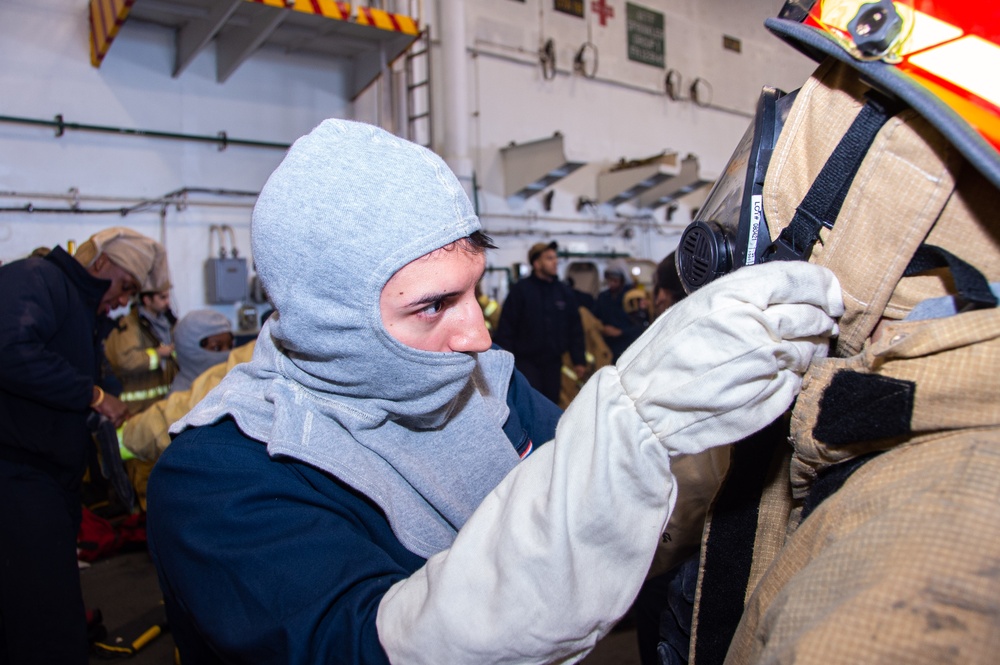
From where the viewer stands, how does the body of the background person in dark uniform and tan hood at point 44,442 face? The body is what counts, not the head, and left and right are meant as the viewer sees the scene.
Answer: facing to the right of the viewer

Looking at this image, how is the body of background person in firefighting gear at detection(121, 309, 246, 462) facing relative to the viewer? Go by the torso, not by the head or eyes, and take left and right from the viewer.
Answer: facing the viewer and to the right of the viewer

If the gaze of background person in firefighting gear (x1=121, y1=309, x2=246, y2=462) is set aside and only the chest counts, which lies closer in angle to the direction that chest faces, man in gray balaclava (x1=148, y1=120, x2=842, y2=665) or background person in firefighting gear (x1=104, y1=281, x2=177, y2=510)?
the man in gray balaclava

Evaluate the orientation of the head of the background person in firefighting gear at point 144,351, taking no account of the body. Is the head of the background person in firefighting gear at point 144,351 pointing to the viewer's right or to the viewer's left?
to the viewer's right

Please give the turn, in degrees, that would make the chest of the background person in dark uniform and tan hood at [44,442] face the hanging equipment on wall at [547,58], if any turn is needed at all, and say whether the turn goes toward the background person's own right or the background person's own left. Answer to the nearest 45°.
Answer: approximately 45° to the background person's own left

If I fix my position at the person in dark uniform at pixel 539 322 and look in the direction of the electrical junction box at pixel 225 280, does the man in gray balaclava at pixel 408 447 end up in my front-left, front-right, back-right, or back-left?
back-left

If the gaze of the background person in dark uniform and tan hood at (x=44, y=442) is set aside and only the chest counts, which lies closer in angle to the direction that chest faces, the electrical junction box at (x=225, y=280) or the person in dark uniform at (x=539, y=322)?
the person in dark uniform

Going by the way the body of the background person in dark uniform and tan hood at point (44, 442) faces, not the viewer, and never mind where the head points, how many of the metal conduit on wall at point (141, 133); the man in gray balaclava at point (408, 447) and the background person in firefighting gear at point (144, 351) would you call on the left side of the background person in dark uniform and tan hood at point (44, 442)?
2

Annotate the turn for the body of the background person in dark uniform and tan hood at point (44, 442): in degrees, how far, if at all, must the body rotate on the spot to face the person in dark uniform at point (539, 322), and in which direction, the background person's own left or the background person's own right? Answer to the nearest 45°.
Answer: approximately 45° to the background person's own left

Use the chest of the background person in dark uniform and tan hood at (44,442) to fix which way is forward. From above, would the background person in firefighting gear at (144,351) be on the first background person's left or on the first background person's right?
on the first background person's left

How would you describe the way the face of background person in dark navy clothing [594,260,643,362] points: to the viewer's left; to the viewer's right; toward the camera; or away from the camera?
toward the camera

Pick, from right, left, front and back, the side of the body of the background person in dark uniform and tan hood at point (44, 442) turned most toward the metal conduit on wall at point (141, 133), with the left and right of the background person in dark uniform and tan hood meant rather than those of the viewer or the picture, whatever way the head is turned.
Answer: left

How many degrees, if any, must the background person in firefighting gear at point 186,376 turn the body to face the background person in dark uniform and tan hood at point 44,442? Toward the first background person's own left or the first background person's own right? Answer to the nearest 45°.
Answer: approximately 90° to the first background person's own right

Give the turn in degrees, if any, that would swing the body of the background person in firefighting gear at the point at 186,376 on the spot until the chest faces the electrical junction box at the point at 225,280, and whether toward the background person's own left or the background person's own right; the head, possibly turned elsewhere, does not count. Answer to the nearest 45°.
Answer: approximately 135° to the background person's own left
